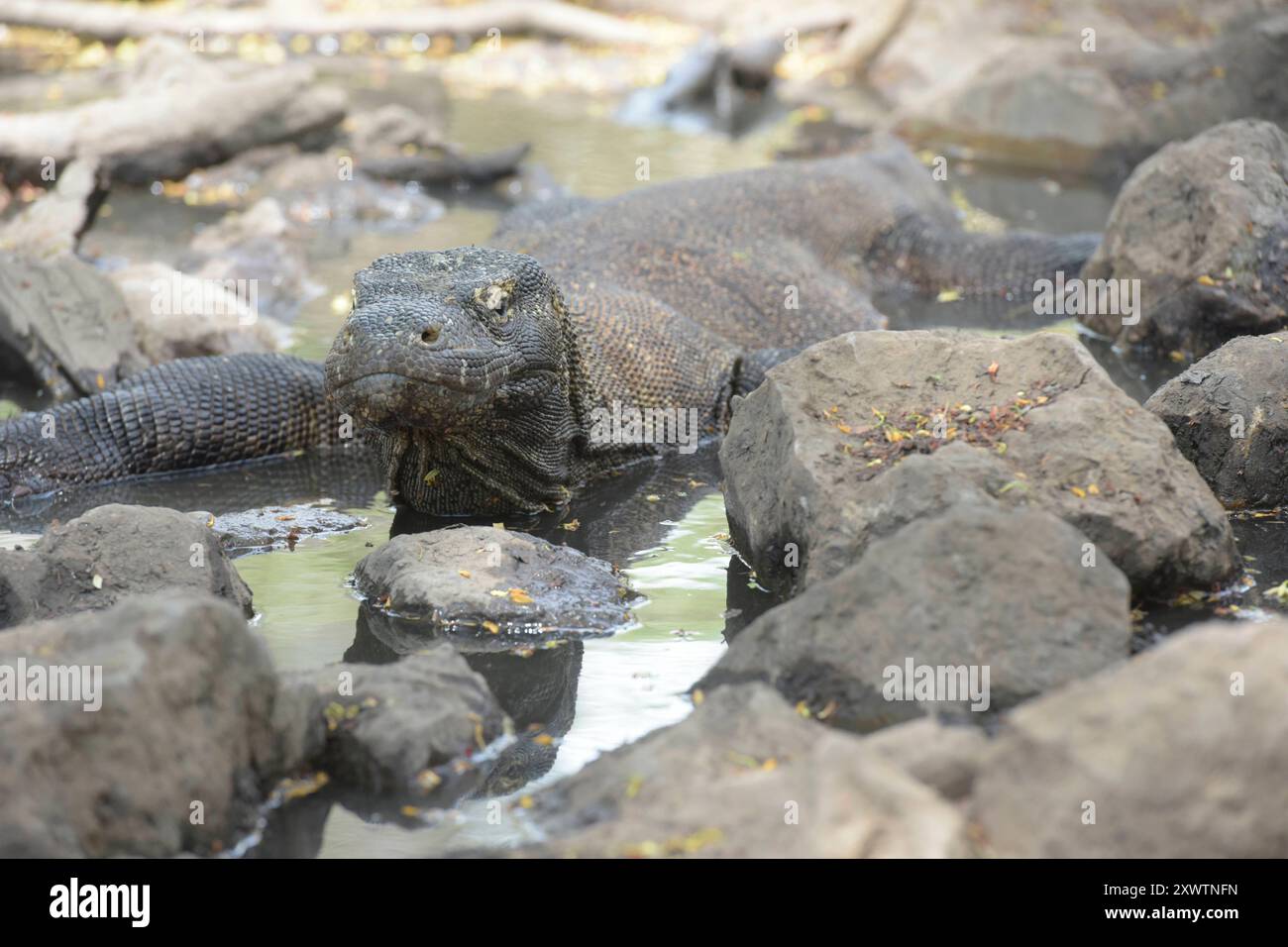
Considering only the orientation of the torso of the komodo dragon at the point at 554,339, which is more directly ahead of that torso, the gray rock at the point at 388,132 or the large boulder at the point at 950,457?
the large boulder

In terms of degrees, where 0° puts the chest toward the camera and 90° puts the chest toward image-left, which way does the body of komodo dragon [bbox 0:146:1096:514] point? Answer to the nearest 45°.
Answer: approximately 45°

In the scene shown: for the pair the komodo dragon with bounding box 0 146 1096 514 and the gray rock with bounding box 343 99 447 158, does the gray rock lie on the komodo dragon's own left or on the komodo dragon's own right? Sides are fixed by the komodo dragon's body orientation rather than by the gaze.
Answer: on the komodo dragon's own right

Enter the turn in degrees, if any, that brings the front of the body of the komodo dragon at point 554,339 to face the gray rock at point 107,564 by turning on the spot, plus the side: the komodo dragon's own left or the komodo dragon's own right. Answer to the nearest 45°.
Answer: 0° — it already faces it

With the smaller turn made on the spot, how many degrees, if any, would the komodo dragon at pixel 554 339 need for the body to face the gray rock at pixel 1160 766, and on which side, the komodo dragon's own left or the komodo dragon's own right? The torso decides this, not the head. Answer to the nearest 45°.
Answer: approximately 45° to the komodo dragon's own left

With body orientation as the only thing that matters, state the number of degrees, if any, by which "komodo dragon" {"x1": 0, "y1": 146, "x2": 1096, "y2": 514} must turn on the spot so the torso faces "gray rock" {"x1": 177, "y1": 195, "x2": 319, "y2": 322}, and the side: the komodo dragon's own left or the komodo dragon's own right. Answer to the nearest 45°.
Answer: approximately 90° to the komodo dragon's own right

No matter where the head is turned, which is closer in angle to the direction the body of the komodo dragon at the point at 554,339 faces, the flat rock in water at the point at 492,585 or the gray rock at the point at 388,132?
the flat rock in water

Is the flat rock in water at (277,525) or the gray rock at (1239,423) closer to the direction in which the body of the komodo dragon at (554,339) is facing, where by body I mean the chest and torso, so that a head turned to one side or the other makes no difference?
the flat rock in water

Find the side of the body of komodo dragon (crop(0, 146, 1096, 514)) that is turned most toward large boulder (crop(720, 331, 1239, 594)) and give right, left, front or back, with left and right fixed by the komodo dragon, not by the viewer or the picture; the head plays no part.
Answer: left

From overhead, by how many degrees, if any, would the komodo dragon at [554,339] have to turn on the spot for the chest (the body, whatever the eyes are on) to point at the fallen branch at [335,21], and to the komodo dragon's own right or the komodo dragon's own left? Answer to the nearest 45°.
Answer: approximately 135° to the komodo dragon's own right

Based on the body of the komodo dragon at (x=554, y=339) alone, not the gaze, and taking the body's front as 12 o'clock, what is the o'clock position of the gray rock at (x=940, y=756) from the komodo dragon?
The gray rock is roughly at 10 o'clock from the komodo dragon.

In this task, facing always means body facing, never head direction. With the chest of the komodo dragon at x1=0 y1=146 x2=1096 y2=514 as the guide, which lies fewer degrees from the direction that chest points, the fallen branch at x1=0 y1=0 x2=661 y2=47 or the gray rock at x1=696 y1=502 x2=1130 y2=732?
the gray rock

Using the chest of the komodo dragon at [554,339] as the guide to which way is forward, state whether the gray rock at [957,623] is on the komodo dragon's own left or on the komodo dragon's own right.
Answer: on the komodo dragon's own left

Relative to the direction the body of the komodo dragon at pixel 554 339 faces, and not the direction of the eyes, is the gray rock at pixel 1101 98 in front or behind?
behind
